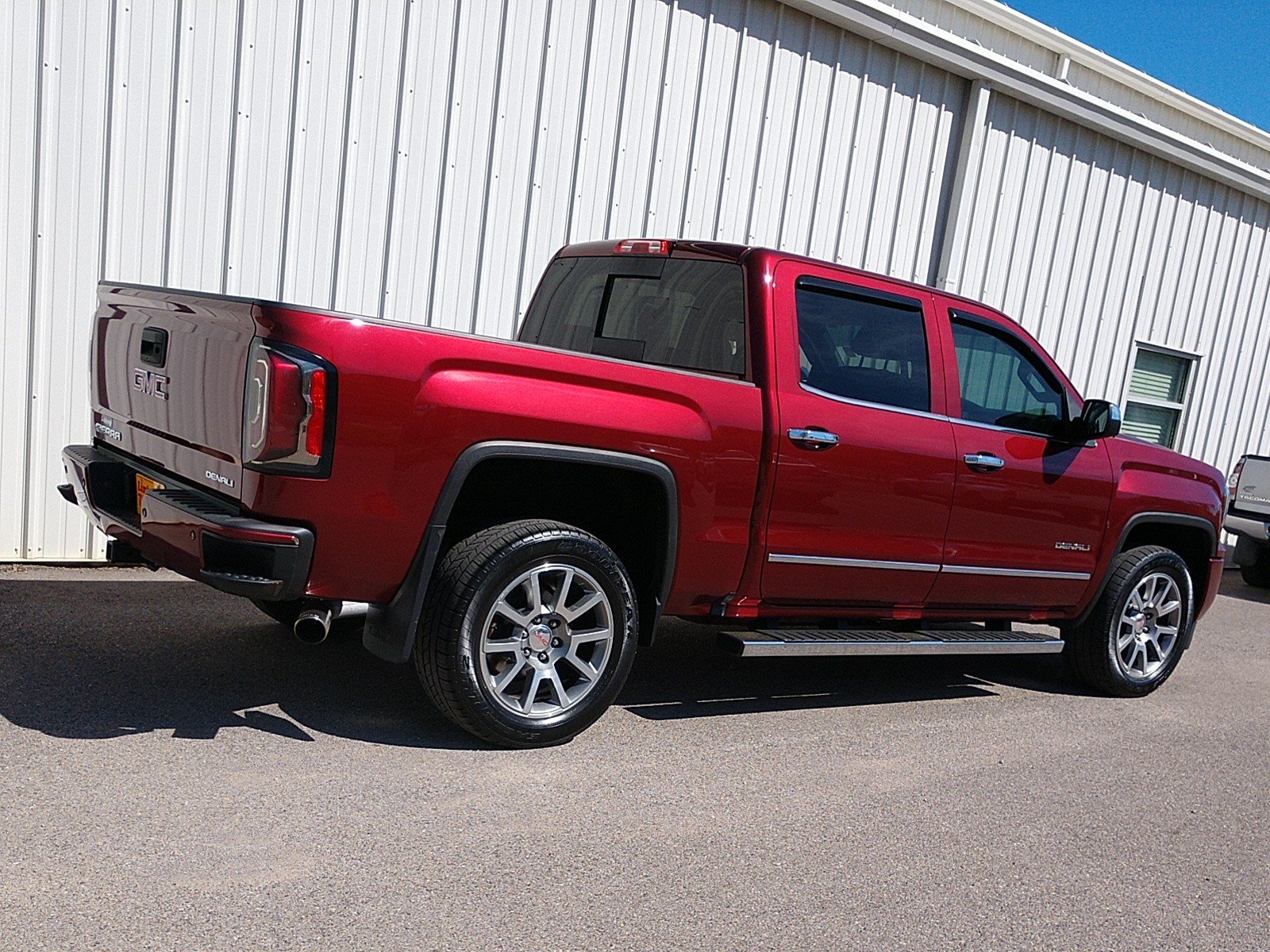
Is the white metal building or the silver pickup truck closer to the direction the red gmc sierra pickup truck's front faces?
the silver pickup truck

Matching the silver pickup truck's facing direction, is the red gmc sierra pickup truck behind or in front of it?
behind

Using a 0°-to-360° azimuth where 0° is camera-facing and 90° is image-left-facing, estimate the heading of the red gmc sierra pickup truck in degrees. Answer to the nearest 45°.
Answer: approximately 225°

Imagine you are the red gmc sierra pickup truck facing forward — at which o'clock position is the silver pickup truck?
The silver pickup truck is roughly at 12 o'clock from the red gmc sierra pickup truck.

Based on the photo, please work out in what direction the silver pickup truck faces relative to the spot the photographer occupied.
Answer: facing away from the viewer and to the right of the viewer
